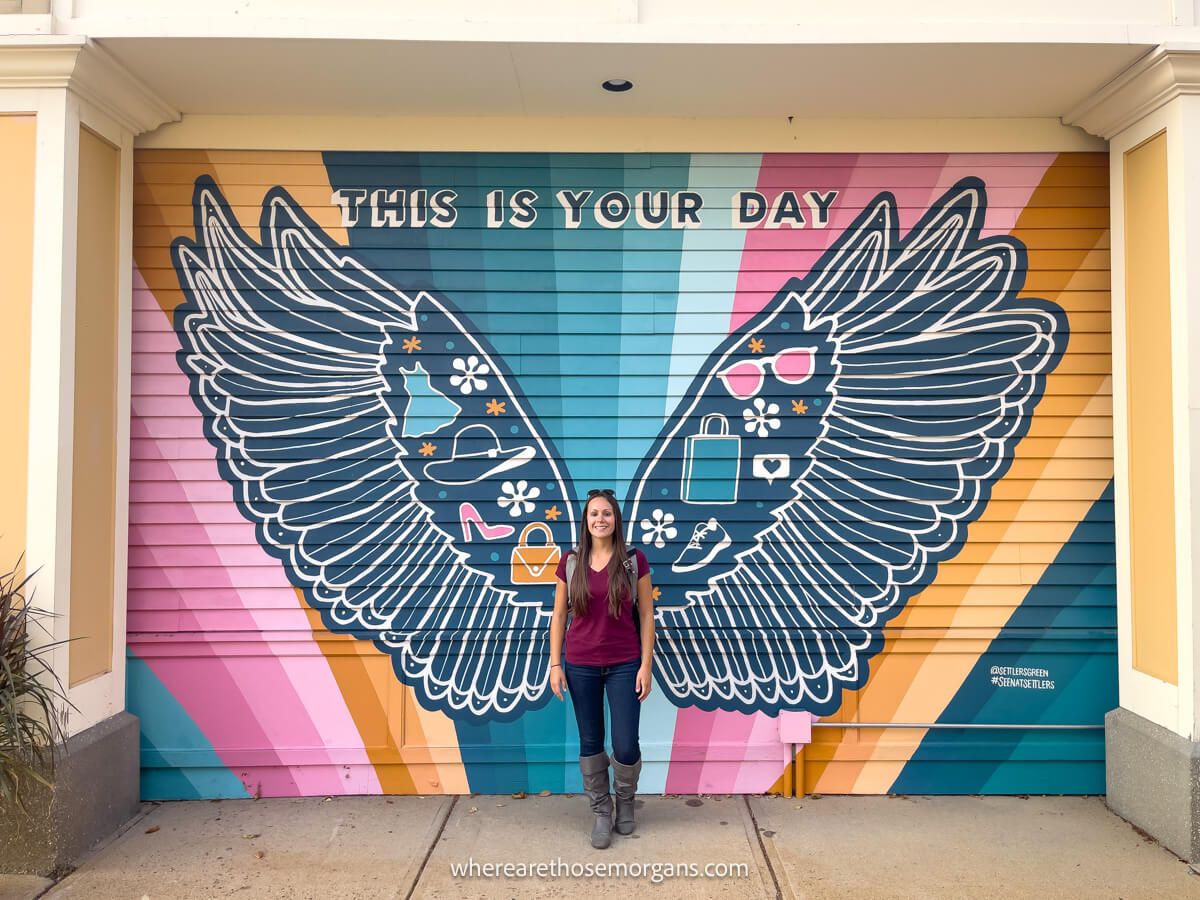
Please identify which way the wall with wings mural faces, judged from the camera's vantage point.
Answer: facing the viewer

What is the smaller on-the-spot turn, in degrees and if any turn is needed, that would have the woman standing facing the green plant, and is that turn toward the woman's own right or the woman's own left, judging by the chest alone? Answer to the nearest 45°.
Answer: approximately 90° to the woman's own right

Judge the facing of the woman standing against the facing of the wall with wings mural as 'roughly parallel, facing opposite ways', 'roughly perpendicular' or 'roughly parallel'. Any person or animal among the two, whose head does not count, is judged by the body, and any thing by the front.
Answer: roughly parallel

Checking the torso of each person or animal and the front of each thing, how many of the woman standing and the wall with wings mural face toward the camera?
2

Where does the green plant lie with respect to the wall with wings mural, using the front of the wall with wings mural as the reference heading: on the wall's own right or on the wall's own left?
on the wall's own right
